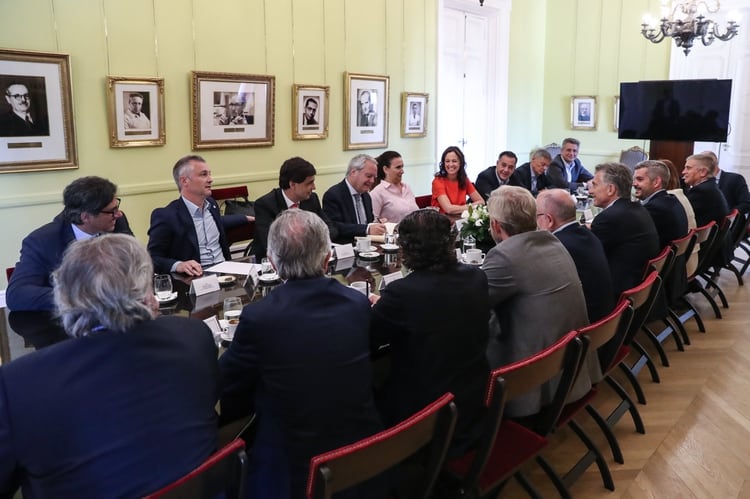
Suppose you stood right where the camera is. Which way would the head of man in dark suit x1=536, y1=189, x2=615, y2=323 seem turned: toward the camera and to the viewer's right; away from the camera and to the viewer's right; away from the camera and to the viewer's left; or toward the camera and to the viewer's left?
away from the camera and to the viewer's left

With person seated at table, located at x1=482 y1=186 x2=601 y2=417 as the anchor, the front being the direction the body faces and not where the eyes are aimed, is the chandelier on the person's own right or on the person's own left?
on the person's own right

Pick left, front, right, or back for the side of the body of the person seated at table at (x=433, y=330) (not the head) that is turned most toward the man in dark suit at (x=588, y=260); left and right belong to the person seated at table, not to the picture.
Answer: right

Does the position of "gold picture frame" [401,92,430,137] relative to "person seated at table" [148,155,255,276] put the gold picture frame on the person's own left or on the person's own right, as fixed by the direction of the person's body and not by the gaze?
on the person's own left

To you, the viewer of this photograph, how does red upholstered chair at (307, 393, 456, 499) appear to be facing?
facing away from the viewer and to the left of the viewer

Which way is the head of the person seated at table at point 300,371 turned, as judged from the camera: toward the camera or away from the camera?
away from the camera

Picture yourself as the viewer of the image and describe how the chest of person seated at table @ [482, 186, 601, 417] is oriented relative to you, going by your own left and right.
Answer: facing away from the viewer and to the left of the viewer

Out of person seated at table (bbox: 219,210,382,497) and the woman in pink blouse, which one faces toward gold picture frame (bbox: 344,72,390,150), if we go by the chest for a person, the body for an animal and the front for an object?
the person seated at table

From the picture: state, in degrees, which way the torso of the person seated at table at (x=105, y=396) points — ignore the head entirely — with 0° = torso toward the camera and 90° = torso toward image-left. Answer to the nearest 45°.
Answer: approximately 180°

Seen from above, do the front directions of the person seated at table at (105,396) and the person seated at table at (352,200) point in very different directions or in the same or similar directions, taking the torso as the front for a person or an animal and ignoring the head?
very different directions

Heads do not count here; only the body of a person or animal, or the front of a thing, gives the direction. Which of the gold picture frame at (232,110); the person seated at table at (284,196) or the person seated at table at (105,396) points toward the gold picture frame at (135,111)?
the person seated at table at (105,396)

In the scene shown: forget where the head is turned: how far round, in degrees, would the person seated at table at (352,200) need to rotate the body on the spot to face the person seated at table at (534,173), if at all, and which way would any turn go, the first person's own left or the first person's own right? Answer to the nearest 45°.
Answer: approximately 90° to the first person's own left

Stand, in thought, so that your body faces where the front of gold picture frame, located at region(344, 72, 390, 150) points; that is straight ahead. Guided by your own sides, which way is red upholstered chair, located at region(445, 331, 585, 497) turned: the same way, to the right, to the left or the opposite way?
the opposite way
